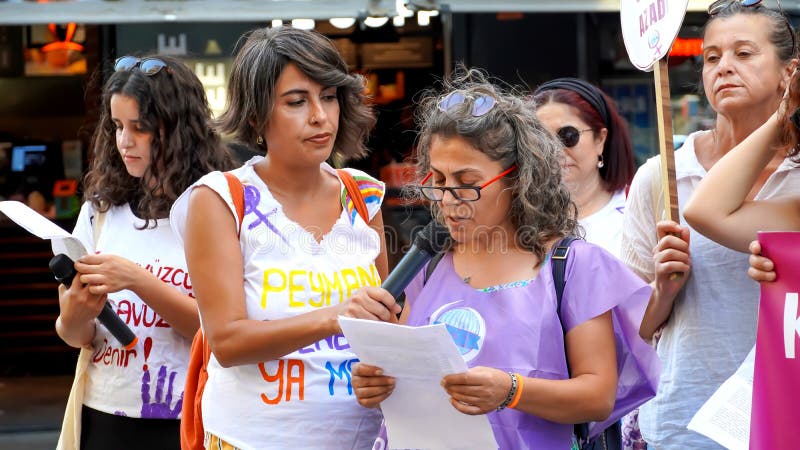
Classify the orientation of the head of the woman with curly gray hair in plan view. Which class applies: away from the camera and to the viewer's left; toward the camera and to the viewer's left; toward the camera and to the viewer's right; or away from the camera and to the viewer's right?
toward the camera and to the viewer's left

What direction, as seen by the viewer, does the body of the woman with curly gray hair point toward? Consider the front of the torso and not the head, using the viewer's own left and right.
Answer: facing the viewer and to the left of the viewer
